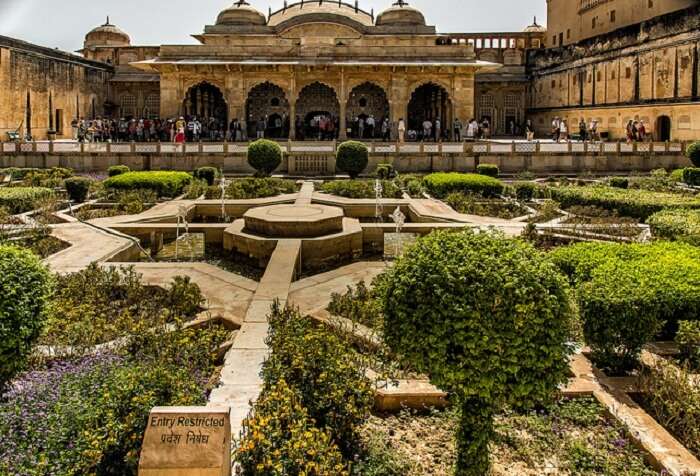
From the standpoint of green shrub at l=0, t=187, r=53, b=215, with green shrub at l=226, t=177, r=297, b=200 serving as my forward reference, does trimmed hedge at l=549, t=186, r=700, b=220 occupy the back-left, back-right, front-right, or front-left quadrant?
front-right

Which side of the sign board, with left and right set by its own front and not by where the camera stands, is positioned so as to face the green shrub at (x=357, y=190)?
back

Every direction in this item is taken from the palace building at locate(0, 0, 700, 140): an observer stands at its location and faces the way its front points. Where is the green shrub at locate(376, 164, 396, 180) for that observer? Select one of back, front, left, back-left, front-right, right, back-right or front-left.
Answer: front

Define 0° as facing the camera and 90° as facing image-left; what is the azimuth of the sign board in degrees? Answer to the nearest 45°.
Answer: approximately 0°

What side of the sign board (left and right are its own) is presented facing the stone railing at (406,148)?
back

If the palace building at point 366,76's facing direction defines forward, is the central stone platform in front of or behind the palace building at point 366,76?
in front

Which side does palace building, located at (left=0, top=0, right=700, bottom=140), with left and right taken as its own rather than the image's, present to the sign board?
front

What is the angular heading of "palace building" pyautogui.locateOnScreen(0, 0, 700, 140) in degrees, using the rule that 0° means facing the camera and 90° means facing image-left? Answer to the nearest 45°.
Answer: approximately 0°

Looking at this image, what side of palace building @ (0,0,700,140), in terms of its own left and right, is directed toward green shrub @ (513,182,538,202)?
front

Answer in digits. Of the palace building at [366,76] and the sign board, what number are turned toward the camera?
2

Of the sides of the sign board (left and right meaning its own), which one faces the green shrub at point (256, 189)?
back

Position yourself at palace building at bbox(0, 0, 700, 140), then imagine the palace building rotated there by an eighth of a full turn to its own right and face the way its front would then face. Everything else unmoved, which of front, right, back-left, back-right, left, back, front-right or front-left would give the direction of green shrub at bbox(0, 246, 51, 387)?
front-left

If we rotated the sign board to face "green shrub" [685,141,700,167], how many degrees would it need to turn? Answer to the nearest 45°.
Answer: approximately 135° to its left
